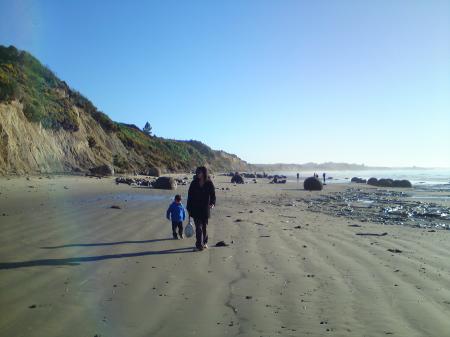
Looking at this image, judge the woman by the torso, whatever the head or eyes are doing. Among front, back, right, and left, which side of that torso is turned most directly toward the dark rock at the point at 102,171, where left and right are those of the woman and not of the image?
back

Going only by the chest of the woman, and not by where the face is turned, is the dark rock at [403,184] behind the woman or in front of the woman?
behind

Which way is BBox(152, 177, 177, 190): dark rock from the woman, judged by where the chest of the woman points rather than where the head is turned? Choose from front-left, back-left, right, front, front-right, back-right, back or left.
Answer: back

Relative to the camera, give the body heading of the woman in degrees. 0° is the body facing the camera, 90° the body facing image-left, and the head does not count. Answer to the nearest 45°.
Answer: approximately 0°

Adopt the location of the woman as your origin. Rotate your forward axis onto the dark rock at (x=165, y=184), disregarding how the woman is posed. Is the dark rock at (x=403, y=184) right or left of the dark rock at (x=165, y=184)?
right
